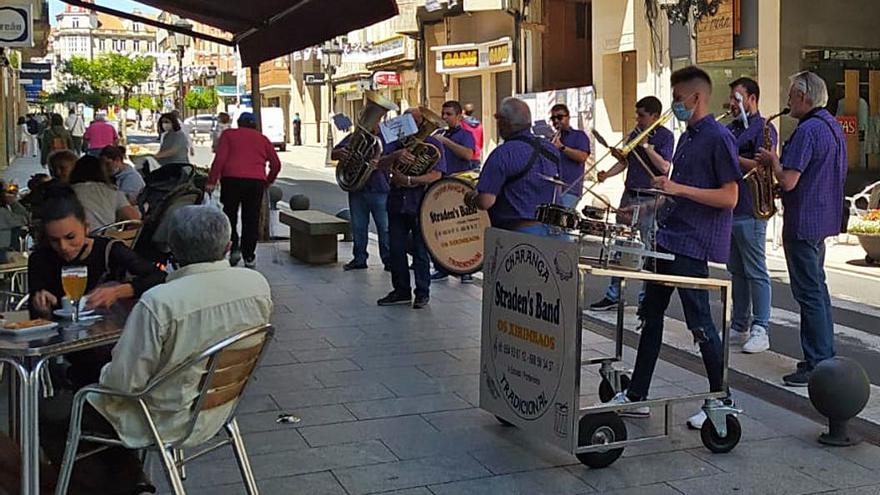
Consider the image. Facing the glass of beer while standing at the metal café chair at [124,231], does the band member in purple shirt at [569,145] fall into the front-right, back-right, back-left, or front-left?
back-left

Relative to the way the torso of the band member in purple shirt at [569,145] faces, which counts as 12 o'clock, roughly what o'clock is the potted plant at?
The potted plant is roughly at 6 o'clock from the band member in purple shirt.

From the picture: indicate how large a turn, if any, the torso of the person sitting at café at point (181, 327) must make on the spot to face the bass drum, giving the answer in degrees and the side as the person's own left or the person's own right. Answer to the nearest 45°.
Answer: approximately 90° to the person's own right

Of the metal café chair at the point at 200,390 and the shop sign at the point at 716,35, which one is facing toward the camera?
the shop sign

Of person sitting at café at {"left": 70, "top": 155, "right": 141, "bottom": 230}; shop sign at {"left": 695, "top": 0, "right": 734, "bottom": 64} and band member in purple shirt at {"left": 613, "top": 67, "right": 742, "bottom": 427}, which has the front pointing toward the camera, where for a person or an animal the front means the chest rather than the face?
the shop sign

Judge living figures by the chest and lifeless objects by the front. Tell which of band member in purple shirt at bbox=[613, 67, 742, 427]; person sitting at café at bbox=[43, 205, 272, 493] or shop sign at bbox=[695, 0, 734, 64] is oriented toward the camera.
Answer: the shop sign

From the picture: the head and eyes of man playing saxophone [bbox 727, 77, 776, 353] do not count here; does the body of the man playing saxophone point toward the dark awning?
no

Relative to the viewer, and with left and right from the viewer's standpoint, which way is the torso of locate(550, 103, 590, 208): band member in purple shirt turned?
facing the viewer and to the left of the viewer

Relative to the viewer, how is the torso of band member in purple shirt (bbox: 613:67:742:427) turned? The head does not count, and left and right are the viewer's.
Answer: facing to the left of the viewer

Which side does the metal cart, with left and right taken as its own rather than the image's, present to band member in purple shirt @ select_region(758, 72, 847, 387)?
back

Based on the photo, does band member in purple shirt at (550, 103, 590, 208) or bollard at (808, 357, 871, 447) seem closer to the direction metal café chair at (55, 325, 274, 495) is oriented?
the band member in purple shirt

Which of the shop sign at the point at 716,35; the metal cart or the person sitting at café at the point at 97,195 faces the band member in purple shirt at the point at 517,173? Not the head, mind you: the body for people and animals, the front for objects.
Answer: the shop sign

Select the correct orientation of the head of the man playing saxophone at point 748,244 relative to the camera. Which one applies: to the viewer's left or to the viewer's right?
to the viewer's left

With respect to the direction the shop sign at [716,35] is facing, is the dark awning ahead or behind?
ahead
